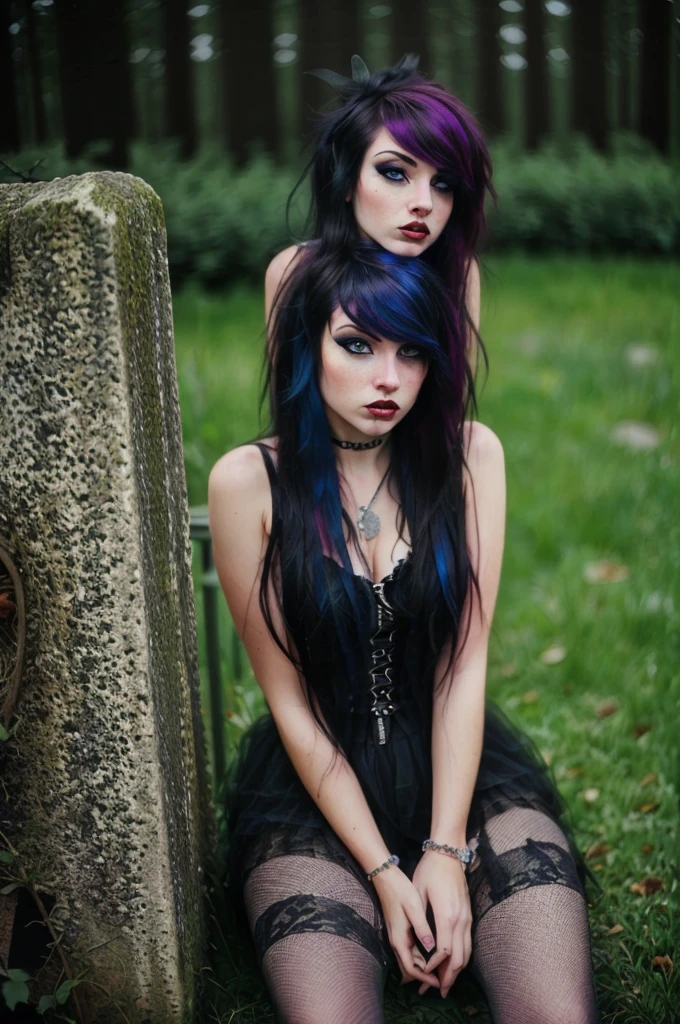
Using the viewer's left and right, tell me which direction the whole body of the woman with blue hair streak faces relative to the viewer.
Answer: facing the viewer

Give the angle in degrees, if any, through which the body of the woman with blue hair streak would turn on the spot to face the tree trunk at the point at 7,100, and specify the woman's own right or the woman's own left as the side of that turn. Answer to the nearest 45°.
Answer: approximately 135° to the woman's own right

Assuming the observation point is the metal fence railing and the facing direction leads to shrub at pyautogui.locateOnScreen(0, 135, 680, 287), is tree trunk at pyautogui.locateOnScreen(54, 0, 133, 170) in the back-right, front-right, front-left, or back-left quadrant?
front-left

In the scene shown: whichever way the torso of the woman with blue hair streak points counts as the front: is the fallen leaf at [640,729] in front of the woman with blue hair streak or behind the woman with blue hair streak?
behind

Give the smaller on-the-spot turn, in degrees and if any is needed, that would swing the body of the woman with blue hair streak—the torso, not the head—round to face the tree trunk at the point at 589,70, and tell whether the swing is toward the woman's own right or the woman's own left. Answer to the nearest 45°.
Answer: approximately 180°

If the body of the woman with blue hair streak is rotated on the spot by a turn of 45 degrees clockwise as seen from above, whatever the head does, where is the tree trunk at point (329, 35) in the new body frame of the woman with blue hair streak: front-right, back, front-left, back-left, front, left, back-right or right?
back-right

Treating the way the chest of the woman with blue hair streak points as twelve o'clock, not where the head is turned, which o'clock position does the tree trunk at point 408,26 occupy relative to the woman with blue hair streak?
The tree trunk is roughly at 6 o'clock from the woman with blue hair streak.

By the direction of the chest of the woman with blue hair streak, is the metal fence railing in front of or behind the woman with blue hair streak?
behind

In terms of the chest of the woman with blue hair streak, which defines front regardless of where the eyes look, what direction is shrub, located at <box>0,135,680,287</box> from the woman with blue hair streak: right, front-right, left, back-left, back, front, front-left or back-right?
back
